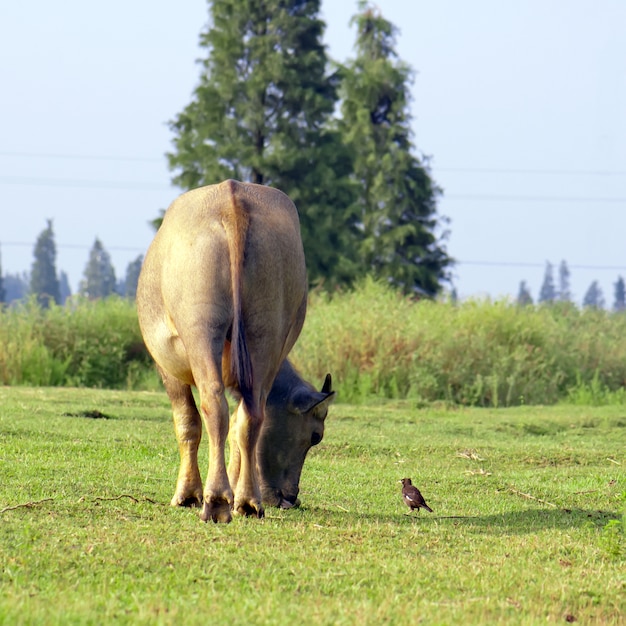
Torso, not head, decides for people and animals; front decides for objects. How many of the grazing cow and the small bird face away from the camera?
1

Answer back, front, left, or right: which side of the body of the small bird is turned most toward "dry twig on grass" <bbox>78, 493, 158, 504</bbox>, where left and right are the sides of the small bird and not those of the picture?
front

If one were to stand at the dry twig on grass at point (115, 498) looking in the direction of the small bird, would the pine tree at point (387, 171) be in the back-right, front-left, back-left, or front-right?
front-left

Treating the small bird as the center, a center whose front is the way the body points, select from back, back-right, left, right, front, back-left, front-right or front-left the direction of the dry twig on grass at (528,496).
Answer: back-right

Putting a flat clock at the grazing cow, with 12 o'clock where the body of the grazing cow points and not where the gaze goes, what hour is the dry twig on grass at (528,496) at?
The dry twig on grass is roughly at 2 o'clock from the grazing cow.

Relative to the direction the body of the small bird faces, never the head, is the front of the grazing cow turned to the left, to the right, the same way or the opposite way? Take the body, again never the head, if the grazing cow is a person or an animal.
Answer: to the right

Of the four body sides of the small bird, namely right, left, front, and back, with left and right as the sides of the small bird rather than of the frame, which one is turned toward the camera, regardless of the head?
left

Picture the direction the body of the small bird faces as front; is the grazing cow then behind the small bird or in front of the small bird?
in front

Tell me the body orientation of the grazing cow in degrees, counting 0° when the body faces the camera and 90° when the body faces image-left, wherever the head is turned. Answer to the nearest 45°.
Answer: approximately 180°

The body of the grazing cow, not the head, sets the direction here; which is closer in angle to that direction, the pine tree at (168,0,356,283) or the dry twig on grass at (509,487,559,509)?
the pine tree

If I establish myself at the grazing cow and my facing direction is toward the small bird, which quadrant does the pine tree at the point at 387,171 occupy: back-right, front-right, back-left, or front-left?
front-left

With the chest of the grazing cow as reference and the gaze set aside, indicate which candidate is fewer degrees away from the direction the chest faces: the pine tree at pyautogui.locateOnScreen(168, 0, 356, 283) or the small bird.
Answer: the pine tree
